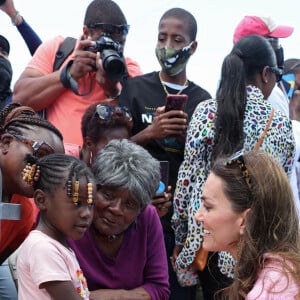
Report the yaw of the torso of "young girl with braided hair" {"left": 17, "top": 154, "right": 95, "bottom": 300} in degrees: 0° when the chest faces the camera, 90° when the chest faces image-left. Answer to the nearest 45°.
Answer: approximately 315°

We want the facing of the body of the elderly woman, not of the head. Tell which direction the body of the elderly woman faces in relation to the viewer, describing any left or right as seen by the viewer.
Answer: facing the viewer

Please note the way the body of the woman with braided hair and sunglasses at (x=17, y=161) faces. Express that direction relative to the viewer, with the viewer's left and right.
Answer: facing to the right of the viewer

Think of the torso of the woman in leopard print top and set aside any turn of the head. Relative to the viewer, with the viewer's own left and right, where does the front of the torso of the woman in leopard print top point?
facing away from the viewer and to the right of the viewer

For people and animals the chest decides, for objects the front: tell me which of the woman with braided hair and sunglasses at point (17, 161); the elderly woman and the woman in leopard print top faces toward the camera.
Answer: the elderly woman

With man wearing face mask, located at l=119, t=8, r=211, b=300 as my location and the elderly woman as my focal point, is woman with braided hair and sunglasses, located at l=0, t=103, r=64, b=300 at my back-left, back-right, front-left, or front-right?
front-right
